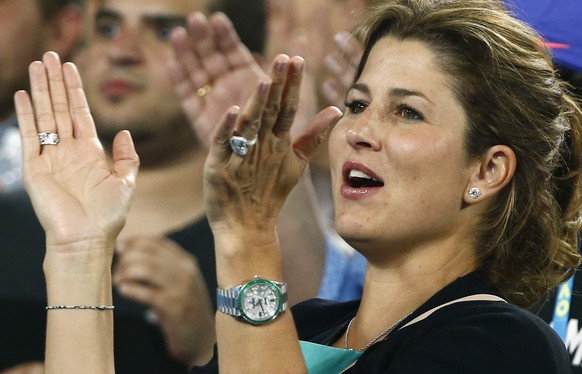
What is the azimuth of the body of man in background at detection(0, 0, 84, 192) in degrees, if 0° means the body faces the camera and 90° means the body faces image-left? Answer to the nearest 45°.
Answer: approximately 45°

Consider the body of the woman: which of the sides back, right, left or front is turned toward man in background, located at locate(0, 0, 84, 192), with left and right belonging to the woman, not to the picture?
right

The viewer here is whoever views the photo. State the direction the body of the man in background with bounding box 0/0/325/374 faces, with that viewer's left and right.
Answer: facing the viewer and to the left of the viewer

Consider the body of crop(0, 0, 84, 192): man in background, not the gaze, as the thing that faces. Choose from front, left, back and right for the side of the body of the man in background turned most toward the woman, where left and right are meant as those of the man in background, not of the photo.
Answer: left

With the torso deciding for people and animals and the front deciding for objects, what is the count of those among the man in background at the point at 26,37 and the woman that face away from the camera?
0

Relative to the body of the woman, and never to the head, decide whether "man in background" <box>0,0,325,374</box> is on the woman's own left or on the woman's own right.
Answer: on the woman's own right

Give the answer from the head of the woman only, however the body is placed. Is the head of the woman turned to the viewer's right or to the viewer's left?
to the viewer's left

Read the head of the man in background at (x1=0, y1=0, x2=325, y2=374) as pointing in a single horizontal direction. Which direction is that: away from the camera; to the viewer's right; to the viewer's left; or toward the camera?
toward the camera

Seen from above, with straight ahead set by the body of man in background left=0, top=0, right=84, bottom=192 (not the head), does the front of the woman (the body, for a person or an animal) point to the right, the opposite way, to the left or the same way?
the same way
